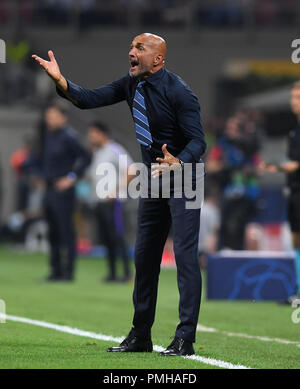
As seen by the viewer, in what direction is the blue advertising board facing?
toward the camera

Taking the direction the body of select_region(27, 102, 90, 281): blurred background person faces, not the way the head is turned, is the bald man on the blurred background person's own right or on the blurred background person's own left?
on the blurred background person's own left

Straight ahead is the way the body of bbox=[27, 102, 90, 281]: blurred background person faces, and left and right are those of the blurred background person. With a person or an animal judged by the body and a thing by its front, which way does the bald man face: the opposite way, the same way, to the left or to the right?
the same way

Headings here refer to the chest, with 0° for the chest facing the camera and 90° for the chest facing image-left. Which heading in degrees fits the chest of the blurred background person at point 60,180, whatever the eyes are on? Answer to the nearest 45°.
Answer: approximately 45°

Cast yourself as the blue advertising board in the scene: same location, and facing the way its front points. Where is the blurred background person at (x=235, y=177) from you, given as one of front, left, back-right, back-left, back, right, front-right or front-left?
back

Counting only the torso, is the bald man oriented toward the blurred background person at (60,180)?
no

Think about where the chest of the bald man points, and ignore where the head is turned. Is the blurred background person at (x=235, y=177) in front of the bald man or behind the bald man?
behind

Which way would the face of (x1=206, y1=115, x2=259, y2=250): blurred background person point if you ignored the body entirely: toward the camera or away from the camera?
toward the camera

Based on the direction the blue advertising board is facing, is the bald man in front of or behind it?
in front

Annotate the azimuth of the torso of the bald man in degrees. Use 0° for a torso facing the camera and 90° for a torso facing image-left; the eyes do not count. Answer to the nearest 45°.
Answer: approximately 45°

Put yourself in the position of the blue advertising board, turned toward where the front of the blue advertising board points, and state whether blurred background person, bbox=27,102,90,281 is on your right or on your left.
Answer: on your right

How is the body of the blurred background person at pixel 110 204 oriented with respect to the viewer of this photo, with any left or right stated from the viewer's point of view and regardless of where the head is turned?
facing the viewer and to the left of the viewer

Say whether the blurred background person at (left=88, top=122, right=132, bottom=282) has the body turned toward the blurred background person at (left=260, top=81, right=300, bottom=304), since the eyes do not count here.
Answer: no

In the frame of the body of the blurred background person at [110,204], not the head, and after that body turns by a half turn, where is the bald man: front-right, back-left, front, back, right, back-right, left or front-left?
back-right
